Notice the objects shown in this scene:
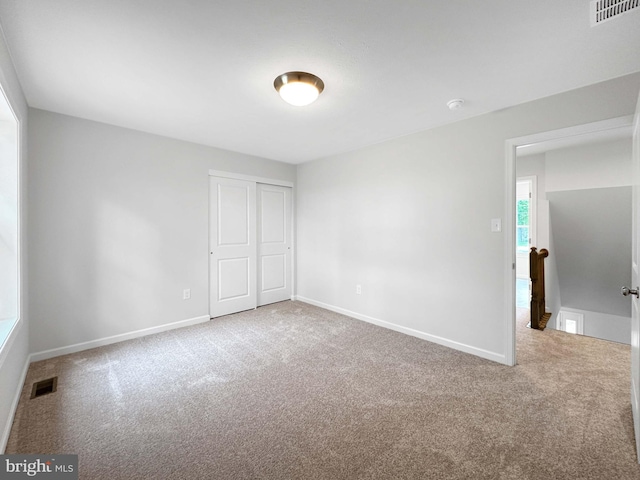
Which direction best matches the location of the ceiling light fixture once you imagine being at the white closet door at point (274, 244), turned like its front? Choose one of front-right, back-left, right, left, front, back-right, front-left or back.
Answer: front-right

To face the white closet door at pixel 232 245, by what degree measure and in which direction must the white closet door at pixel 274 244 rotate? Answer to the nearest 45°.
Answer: approximately 90° to its right

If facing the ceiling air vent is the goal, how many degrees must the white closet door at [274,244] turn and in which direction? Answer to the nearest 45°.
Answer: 0° — it already faces it

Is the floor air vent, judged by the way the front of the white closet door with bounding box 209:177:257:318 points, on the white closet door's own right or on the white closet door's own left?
on the white closet door's own right

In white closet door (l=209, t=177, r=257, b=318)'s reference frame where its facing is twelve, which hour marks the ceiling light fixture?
The ceiling light fixture is roughly at 1 o'clock from the white closet door.

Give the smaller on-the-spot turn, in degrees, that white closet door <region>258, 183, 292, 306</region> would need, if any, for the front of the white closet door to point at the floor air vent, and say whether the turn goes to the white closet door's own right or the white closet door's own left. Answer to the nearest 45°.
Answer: approximately 90° to the white closet door's own right

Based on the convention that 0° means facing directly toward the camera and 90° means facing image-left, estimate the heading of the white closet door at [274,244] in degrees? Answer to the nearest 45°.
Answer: approximately 315°

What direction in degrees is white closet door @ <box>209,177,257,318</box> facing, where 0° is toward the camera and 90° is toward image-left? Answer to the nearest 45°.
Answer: approximately 315°

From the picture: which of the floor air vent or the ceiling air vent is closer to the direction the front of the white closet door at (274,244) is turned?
the ceiling air vent

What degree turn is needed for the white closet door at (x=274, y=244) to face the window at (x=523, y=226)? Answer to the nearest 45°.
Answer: approximately 45° to its left

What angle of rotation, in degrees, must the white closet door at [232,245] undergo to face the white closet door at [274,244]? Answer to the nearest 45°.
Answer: approximately 90° to its left

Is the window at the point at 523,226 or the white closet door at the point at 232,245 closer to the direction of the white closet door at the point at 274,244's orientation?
the window
